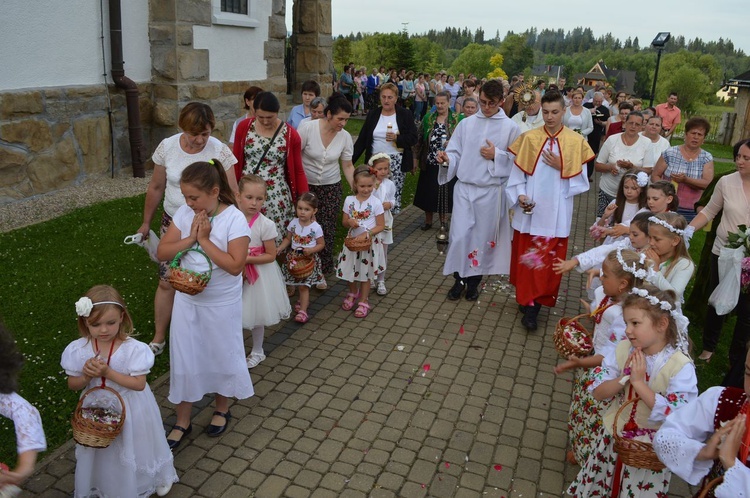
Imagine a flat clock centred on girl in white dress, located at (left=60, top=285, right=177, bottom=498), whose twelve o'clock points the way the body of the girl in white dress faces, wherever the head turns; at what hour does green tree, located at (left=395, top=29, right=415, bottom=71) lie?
The green tree is roughly at 7 o'clock from the girl in white dress.

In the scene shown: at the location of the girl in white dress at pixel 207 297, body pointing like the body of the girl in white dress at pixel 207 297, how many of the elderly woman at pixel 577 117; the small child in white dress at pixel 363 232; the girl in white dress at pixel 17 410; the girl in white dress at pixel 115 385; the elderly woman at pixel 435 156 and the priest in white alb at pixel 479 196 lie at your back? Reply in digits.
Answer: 4

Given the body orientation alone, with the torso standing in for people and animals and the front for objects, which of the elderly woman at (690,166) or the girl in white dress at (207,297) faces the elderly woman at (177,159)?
the elderly woman at (690,166)

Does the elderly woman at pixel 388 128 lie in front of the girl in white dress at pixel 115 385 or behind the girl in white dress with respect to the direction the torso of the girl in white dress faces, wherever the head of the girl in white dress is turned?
behind

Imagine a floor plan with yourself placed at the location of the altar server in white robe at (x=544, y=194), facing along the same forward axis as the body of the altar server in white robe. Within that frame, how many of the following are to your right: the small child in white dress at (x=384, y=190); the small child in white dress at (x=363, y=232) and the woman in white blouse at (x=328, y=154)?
3

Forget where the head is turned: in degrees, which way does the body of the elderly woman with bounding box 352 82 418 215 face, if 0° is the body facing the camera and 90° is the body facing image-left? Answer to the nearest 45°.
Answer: approximately 0°

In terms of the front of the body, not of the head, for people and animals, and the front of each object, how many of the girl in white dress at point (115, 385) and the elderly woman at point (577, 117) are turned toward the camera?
2

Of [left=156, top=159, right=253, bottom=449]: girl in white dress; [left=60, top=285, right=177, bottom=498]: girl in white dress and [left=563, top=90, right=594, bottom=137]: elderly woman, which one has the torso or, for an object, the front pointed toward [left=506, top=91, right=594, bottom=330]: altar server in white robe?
the elderly woman
